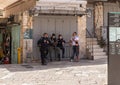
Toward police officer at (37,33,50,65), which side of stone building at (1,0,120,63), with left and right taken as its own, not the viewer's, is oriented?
front

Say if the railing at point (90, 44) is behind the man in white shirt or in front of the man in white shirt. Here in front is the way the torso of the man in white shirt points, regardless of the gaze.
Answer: behind

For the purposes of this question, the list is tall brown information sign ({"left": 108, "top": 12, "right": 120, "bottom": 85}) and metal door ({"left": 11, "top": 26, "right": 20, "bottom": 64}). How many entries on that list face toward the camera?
2

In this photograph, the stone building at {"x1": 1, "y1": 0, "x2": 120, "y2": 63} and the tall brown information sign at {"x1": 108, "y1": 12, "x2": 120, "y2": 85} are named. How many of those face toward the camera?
2

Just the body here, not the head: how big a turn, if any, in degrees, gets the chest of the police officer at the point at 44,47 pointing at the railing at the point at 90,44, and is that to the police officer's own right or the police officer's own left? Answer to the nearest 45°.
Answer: approximately 90° to the police officer's own left

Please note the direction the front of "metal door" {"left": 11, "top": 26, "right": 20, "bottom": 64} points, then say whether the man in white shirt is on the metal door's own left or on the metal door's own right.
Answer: on the metal door's own left

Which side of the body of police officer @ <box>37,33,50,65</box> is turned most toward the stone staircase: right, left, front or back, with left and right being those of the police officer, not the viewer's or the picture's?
left

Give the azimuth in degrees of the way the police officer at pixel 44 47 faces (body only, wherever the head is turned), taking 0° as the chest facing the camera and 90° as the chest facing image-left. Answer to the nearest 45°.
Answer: approximately 315°

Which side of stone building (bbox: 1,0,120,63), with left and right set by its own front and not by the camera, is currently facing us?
front
